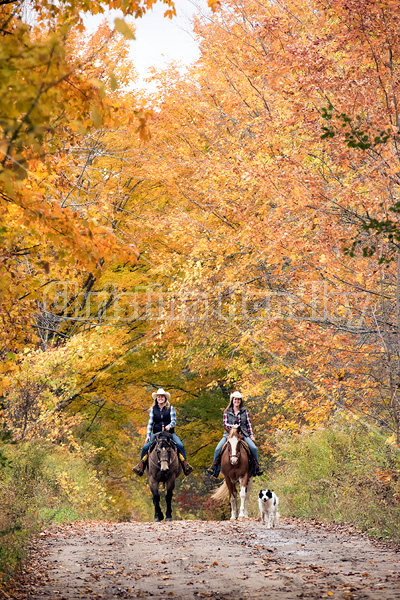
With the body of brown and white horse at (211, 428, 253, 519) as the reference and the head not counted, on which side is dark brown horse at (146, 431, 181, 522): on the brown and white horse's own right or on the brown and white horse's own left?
on the brown and white horse's own right

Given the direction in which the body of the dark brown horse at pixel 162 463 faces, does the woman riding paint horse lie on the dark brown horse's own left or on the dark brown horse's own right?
on the dark brown horse's own left

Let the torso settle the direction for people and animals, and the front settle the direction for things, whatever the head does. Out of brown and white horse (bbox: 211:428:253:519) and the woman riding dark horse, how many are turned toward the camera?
2

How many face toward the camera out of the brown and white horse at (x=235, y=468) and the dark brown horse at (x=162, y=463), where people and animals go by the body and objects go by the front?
2

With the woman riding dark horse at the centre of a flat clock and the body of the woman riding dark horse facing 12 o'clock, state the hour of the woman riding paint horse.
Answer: The woman riding paint horse is roughly at 10 o'clock from the woman riding dark horse.

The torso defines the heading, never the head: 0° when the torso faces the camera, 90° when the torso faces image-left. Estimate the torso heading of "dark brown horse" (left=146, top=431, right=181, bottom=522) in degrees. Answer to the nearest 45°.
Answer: approximately 0°

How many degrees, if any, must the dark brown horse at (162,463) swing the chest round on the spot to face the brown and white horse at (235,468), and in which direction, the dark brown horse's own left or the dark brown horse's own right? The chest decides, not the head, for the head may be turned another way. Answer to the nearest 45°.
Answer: approximately 45° to the dark brown horse's own left
